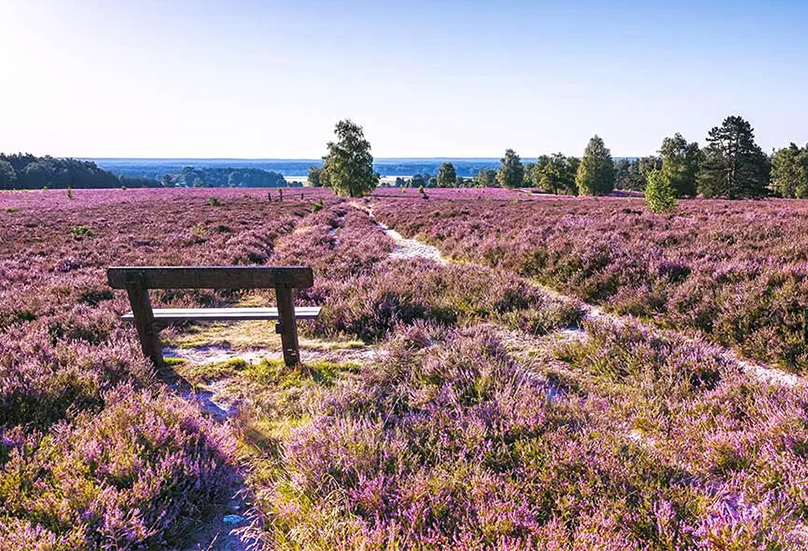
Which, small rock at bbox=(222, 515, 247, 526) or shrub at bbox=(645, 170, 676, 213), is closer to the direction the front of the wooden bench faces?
the shrub

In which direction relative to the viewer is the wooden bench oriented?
away from the camera

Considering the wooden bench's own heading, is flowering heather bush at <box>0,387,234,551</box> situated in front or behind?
behind

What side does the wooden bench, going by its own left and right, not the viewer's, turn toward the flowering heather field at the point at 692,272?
right

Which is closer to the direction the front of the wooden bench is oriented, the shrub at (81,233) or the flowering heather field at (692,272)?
the shrub

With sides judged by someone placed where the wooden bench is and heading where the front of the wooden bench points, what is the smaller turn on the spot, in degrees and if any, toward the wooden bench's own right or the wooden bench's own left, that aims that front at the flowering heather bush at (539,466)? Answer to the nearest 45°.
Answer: approximately 135° to the wooden bench's own right

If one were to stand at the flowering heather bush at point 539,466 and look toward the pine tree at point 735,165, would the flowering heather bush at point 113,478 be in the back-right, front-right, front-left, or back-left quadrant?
back-left

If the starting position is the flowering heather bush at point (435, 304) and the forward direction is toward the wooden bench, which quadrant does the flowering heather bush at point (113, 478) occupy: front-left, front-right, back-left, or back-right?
front-left

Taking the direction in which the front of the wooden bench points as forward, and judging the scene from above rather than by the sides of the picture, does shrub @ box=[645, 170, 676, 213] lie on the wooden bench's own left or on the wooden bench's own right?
on the wooden bench's own right

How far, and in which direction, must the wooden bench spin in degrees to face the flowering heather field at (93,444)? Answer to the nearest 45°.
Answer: approximately 135° to its left

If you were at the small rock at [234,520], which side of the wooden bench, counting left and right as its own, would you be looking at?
back

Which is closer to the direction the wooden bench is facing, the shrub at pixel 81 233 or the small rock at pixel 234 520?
the shrub

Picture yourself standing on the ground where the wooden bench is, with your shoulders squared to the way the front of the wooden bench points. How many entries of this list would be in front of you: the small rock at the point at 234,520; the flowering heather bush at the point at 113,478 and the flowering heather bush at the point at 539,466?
0
